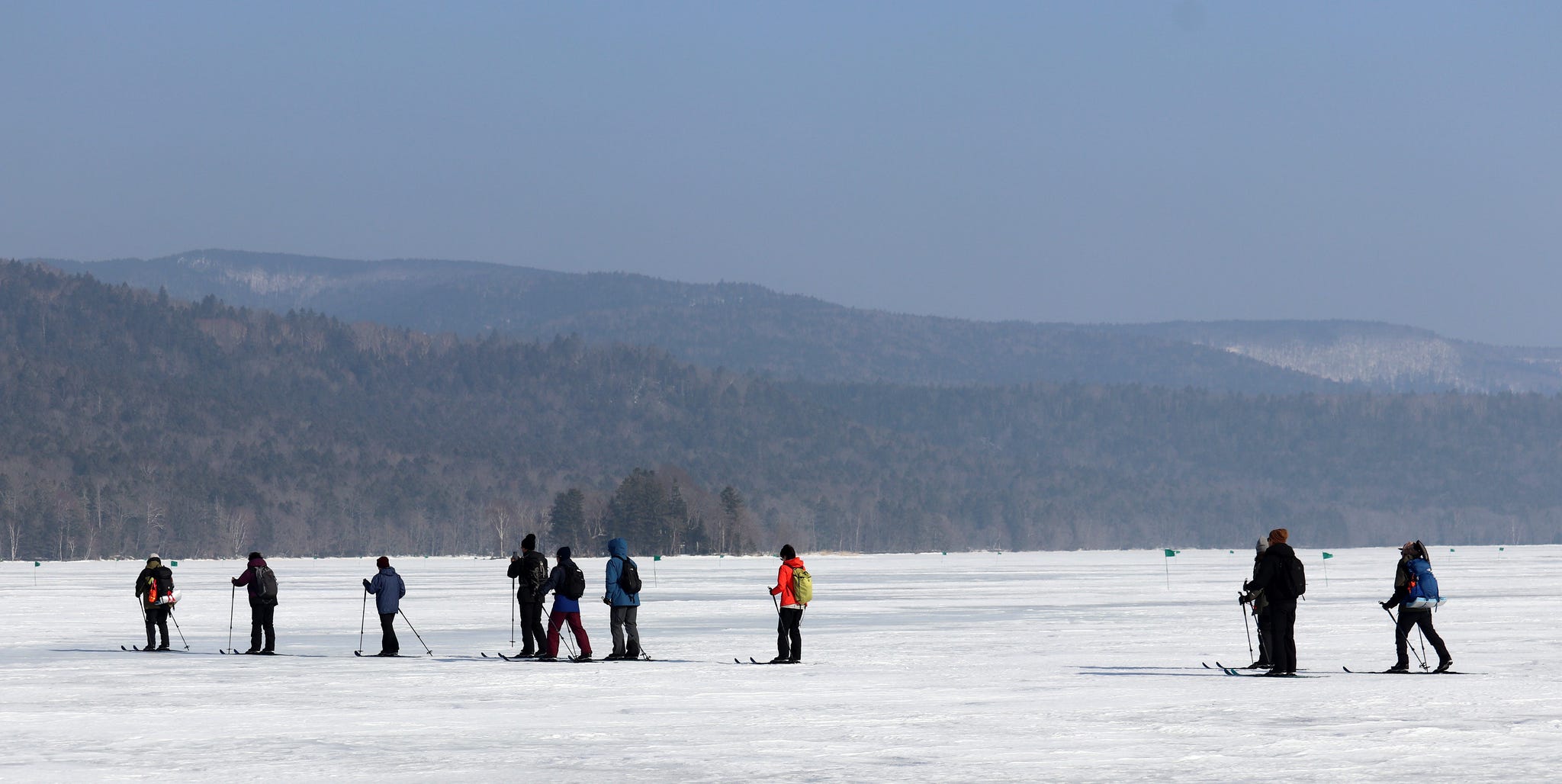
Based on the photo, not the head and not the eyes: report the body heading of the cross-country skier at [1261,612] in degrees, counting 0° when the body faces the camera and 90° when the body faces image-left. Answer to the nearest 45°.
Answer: approximately 90°

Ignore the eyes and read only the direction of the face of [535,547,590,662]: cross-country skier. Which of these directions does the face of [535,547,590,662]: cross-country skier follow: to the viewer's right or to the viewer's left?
to the viewer's left

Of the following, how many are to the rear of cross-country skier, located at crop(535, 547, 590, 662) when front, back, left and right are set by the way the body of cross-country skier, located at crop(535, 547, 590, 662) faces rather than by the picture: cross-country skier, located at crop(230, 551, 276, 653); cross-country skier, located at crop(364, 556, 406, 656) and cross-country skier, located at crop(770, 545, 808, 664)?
1

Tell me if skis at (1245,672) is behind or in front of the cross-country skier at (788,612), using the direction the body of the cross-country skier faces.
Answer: behind

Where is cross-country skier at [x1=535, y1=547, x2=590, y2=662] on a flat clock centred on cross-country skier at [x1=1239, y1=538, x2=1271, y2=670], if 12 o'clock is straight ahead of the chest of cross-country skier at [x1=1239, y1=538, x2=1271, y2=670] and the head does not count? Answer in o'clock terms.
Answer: cross-country skier at [x1=535, y1=547, x2=590, y2=662] is roughly at 12 o'clock from cross-country skier at [x1=1239, y1=538, x2=1271, y2=670].

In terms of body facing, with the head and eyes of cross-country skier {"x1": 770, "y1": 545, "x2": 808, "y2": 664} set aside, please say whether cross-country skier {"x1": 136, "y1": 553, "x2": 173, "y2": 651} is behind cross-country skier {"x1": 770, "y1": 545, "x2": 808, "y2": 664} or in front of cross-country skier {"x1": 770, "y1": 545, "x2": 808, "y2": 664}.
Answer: in front

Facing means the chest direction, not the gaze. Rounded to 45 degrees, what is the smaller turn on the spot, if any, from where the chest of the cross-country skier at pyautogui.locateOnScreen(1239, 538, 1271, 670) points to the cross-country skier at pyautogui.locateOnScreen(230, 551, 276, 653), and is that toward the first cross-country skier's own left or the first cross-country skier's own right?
0° — they already face them

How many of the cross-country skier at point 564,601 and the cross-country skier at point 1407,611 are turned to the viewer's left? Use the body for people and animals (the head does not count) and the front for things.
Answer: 2

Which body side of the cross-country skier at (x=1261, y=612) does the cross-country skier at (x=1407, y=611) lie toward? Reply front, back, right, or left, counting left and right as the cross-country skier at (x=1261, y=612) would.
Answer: back

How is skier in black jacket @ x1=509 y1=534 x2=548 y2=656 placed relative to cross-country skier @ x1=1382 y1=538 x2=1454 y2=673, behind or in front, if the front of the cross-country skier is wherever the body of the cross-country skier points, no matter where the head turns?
in front

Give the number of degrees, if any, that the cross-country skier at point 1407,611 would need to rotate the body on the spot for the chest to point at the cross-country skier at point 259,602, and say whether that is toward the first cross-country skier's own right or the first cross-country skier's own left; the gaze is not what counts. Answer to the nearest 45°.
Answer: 0° — they already face them

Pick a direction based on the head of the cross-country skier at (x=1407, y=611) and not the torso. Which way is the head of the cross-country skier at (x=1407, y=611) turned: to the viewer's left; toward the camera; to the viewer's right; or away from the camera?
to the viewer's left

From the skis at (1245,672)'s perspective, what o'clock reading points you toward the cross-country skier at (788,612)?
The cross-country skier is roughly at 12 o'clock from the skis.

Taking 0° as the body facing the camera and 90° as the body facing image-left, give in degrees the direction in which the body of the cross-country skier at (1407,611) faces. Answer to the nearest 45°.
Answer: approximately 90°

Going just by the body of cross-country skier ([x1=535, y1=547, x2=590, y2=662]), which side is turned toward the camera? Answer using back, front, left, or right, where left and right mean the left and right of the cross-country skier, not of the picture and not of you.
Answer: left

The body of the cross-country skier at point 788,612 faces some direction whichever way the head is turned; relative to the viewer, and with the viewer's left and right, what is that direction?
facing to the left of the viewer

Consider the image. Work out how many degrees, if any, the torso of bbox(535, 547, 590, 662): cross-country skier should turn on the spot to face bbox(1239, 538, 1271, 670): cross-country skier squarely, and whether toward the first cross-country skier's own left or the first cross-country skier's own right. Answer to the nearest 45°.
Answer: approximately 180°

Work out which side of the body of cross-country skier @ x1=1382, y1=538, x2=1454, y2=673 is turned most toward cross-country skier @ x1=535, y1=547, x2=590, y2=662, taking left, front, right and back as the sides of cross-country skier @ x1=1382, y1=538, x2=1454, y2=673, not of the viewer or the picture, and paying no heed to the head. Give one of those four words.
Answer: front
